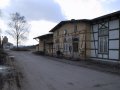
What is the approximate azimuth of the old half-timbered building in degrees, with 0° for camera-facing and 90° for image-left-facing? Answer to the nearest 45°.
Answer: approximately 45°
